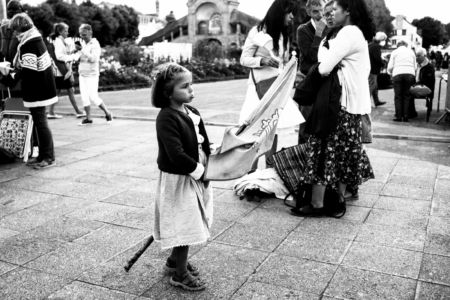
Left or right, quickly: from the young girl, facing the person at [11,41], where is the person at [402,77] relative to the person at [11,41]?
right

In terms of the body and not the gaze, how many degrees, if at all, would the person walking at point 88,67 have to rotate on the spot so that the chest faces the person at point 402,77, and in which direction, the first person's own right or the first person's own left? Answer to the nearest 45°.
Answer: approximately 135° to the first person's own left

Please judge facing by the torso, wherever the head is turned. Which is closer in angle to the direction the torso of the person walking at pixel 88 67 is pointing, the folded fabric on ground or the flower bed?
the folded fabric on ground

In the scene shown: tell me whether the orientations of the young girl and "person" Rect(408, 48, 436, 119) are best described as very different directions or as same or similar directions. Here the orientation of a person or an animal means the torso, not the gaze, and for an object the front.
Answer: very different directions

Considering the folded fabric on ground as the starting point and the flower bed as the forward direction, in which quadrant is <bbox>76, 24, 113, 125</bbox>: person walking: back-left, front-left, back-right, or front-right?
front-left

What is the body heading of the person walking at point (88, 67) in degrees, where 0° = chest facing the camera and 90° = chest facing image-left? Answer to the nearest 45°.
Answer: approximately 45°

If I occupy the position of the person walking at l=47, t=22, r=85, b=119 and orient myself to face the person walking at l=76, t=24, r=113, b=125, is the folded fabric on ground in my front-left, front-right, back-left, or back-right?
front-right

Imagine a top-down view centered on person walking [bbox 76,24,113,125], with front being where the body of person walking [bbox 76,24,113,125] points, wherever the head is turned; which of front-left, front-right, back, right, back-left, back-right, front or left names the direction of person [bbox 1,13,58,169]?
front-left
